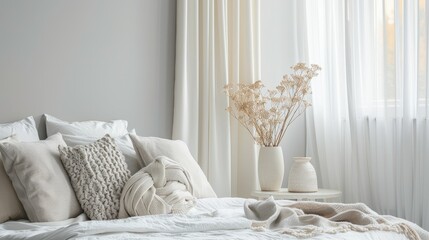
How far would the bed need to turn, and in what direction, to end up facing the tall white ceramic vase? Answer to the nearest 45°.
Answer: approximately 90° to its left

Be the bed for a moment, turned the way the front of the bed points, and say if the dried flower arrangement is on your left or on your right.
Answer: on your left

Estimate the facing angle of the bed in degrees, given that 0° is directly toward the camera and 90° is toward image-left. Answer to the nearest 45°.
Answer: approximately 315°

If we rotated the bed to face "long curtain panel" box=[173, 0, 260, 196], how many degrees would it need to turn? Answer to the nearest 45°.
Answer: approximately 135° to its left

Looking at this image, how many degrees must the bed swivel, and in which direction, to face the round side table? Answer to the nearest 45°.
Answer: approximately 90° to its left

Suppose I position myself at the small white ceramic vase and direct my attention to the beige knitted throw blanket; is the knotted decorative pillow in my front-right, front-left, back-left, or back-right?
front-right

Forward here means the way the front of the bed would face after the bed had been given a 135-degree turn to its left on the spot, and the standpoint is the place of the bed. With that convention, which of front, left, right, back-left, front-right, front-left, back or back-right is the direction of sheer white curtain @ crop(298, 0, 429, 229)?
front-right

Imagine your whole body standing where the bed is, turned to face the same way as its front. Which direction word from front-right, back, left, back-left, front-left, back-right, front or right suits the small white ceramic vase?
left
